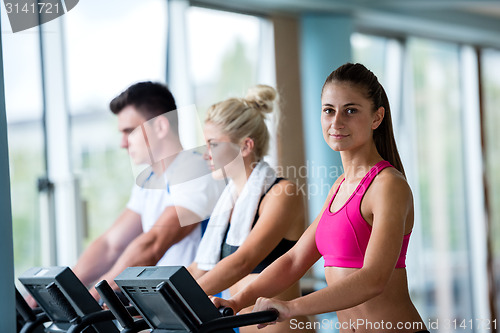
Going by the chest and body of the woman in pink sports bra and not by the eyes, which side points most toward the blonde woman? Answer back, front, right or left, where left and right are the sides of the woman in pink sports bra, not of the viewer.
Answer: right

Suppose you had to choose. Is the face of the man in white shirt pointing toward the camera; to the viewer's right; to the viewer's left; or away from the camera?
to the viewer's left

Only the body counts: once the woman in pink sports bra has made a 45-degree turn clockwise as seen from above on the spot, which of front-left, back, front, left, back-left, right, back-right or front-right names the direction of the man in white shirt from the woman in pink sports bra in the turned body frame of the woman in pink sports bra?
front-right

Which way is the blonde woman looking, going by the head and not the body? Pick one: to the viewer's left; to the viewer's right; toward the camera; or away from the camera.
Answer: to the viewer's left

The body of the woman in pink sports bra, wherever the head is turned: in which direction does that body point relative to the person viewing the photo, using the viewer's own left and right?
facing the viewer and to the left of the viewer

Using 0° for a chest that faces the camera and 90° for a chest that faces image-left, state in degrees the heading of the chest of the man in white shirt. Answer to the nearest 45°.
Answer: approximately 45°
